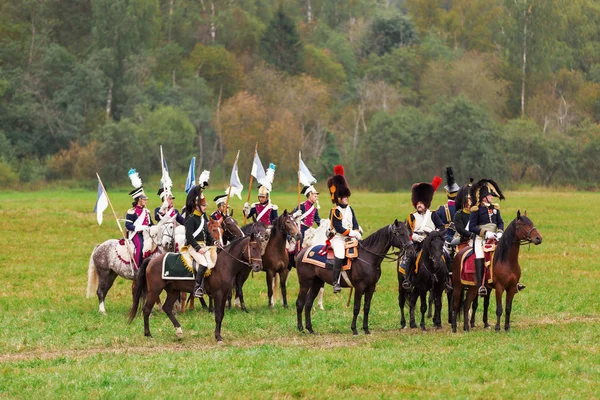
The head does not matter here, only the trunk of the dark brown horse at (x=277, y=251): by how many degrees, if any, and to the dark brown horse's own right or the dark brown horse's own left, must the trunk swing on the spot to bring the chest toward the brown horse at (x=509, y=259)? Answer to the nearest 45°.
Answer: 0° — it already faces it

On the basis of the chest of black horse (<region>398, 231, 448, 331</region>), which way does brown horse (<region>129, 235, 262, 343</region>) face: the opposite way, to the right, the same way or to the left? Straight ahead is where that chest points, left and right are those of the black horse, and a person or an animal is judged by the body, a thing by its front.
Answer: to the left

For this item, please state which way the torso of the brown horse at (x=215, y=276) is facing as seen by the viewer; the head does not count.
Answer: to the viewer's right

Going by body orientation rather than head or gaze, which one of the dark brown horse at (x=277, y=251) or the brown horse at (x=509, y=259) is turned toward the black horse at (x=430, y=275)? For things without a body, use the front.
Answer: the dark brown horse at (x=277, y=251)

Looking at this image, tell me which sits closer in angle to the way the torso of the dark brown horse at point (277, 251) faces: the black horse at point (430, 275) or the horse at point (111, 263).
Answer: the black horse

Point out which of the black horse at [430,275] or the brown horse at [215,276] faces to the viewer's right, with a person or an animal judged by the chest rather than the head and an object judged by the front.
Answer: the brown horse

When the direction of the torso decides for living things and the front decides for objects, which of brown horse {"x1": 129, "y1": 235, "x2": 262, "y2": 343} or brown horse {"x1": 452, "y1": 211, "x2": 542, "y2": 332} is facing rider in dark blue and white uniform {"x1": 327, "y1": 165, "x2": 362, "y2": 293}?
brown horse {"x1": 129, "y1": 235, "x2": 262, "y2": 343}

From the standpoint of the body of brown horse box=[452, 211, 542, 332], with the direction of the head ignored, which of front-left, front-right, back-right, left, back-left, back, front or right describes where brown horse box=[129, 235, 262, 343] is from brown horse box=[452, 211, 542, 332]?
back-right

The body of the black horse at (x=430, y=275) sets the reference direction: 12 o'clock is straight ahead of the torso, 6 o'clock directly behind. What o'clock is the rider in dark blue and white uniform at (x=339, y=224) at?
The rider in dark blue and white uniform is roughly at 3 o'clock from the black horse.

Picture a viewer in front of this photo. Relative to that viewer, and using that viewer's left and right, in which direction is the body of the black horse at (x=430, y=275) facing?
facing the viewer

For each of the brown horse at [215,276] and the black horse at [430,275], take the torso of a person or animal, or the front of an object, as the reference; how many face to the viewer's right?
1

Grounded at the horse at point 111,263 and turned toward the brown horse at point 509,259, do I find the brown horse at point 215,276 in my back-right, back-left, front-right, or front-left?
front-right

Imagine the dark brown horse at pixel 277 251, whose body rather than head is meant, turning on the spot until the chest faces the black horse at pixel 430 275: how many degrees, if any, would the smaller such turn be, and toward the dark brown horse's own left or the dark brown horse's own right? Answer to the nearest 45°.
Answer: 0° — it already faces it

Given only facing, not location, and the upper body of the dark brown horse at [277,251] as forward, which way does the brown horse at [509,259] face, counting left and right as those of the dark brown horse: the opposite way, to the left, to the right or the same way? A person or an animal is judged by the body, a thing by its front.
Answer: the same way

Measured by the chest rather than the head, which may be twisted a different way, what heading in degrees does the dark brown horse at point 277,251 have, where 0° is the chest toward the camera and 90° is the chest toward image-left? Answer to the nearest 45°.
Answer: approximately 315°
